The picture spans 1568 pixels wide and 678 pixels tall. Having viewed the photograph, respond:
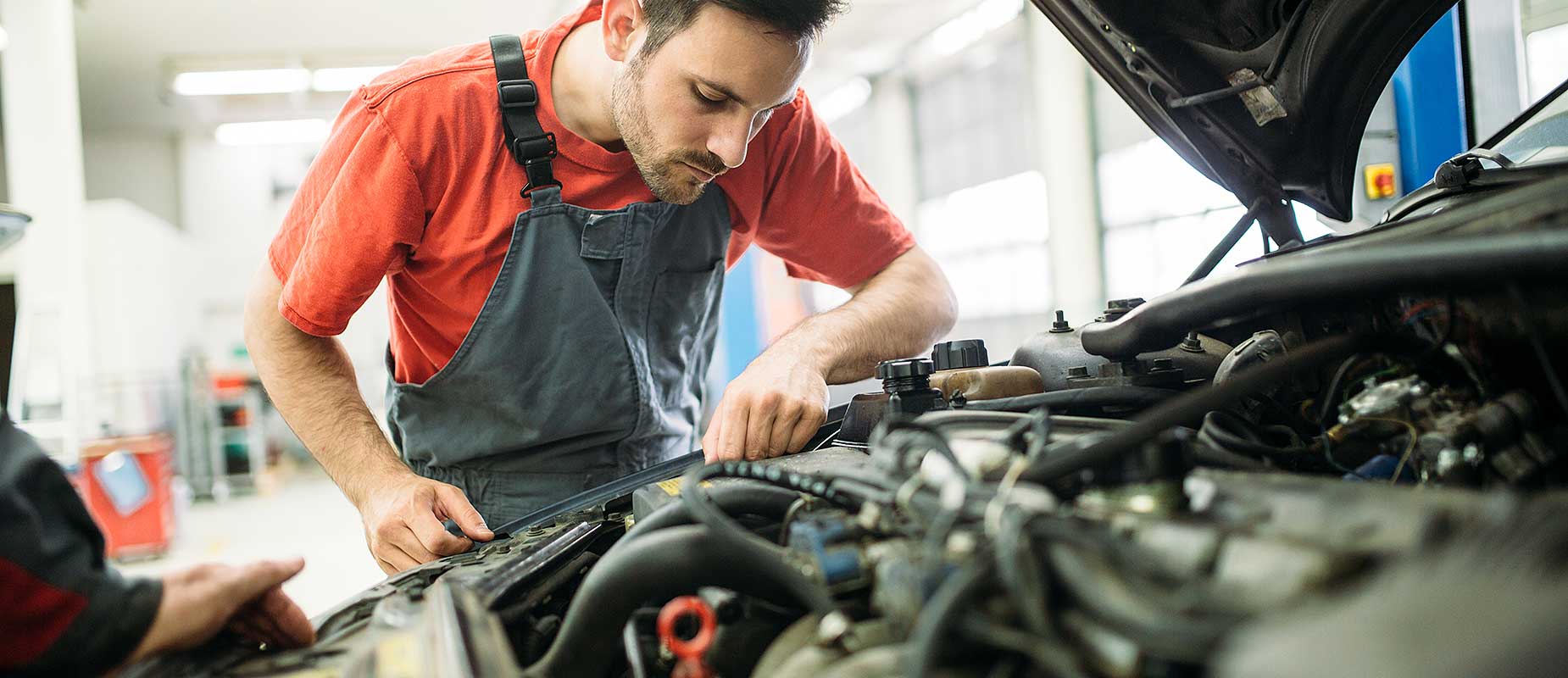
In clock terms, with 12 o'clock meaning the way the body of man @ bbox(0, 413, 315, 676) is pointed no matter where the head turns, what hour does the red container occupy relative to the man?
The red container is roughly at 9 o'clock from the man.

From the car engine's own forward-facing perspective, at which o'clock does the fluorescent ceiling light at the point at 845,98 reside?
The fluorescent ceiling light is roughly at 3 o'clock from the car engine.

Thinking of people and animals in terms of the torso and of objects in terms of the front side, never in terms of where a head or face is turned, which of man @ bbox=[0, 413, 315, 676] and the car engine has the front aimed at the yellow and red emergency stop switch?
the man

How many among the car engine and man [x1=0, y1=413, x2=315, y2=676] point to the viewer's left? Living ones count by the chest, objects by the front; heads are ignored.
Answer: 1

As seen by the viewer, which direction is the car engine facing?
to the viewer's left

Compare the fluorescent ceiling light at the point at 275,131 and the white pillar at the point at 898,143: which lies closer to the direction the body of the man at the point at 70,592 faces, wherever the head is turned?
the white pillar

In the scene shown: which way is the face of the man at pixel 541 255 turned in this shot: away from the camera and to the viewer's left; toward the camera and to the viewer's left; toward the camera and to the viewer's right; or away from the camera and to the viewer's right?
toward the camera and to the viewer's right

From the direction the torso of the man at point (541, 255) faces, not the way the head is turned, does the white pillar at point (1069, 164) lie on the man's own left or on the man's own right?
on the man's own left

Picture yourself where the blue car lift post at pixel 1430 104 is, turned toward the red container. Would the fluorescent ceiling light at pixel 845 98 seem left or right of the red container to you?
right

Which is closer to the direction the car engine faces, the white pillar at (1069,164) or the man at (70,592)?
the man

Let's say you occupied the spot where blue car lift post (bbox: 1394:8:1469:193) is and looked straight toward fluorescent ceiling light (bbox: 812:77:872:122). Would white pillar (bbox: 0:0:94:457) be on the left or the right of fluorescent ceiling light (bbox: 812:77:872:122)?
left
